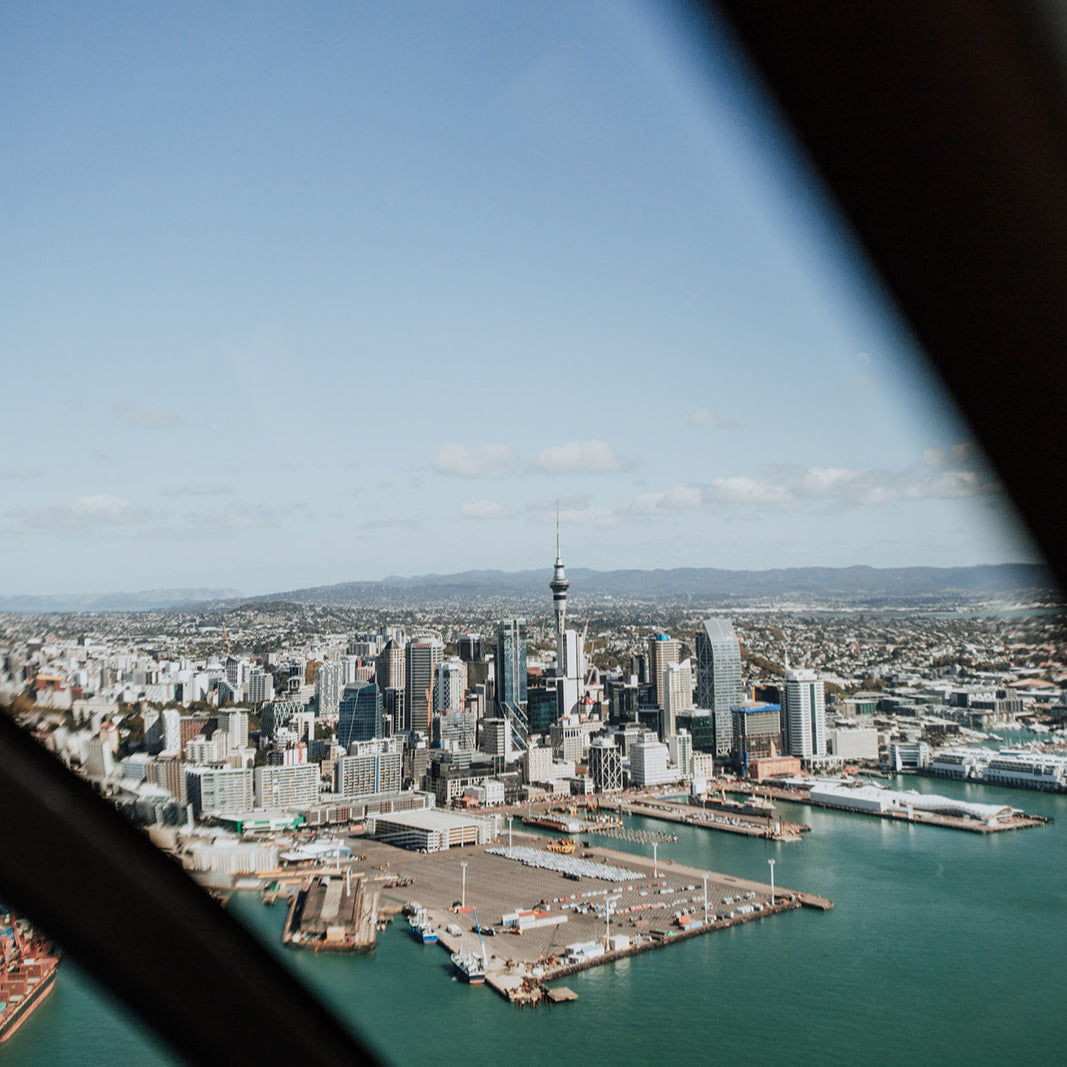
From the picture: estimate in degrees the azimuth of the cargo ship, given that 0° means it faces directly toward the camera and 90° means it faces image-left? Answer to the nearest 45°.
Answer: approximately 270°

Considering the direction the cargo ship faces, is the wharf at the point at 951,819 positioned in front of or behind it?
in front

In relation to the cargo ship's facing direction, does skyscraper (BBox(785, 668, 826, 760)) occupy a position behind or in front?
in front

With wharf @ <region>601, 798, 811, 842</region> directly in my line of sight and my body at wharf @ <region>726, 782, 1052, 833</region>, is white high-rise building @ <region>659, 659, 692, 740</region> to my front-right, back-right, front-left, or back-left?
front-right

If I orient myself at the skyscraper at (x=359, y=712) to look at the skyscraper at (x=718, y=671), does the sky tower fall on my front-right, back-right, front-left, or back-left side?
front-left
